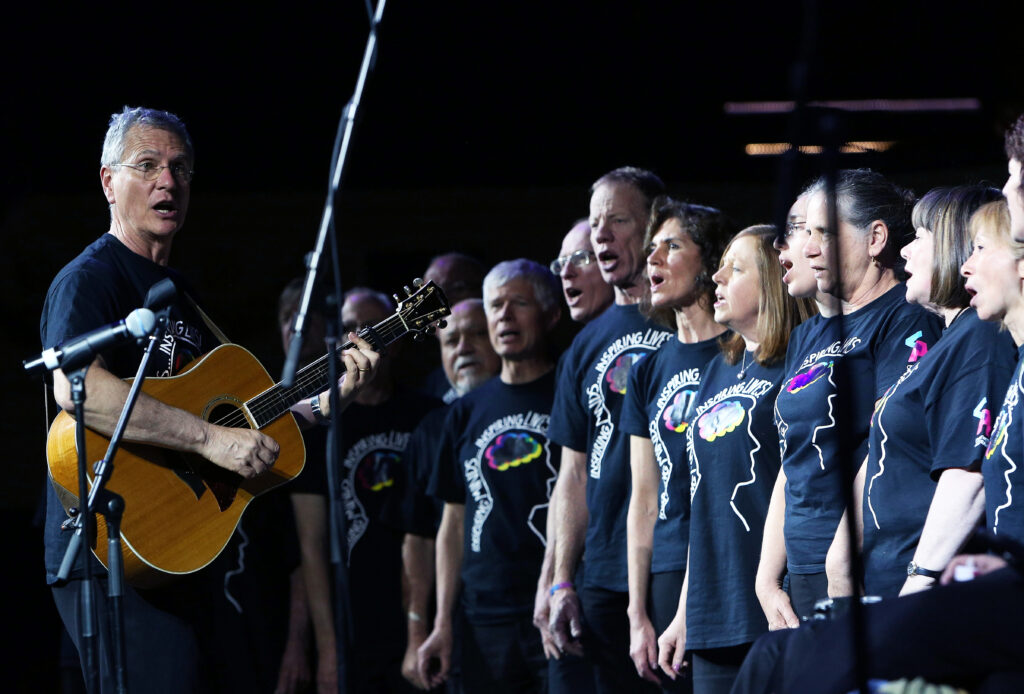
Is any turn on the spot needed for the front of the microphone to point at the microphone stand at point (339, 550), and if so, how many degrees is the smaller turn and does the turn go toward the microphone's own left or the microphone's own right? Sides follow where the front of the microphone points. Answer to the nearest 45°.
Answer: approximately 45° to the microphone's own right

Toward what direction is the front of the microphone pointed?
to the viewer's right

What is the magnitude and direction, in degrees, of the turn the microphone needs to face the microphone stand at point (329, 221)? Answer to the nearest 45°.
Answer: approximately 45° to its right

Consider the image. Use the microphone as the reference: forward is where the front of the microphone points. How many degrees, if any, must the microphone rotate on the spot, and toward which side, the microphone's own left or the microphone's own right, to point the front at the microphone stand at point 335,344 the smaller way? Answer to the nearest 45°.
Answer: approximately 45° to the microphone's own right
